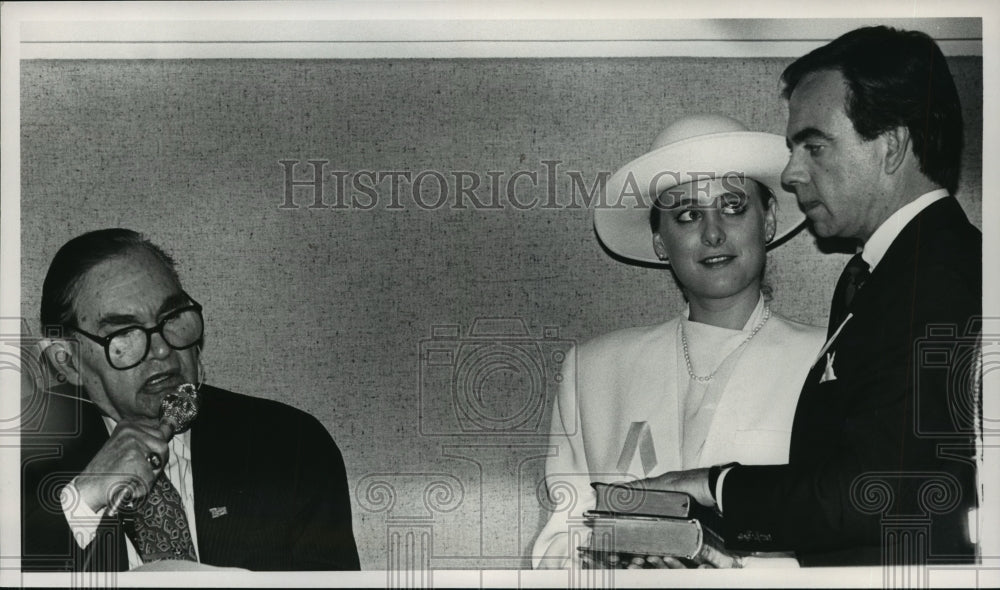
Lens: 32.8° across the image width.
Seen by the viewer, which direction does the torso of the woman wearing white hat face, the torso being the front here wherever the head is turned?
toward the camera

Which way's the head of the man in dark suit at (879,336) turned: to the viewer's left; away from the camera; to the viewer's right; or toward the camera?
to the viewer's left

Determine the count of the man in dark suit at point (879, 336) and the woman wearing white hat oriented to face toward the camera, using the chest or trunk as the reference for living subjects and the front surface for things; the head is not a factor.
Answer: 1

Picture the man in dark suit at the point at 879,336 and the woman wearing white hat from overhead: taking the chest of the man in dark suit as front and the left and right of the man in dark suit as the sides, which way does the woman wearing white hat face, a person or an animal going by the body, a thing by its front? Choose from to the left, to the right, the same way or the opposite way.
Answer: to the left

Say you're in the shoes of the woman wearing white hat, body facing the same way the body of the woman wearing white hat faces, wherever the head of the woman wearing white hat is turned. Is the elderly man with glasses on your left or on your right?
on your right

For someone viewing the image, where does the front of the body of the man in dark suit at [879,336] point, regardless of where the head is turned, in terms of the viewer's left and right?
facing to the left of the viewer

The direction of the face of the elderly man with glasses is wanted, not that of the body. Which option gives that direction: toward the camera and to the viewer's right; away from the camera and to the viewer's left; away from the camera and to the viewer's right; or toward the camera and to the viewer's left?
toward the camera and to the viewer's right

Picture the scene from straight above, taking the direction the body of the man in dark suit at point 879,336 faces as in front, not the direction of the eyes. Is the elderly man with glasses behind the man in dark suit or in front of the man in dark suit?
in front
